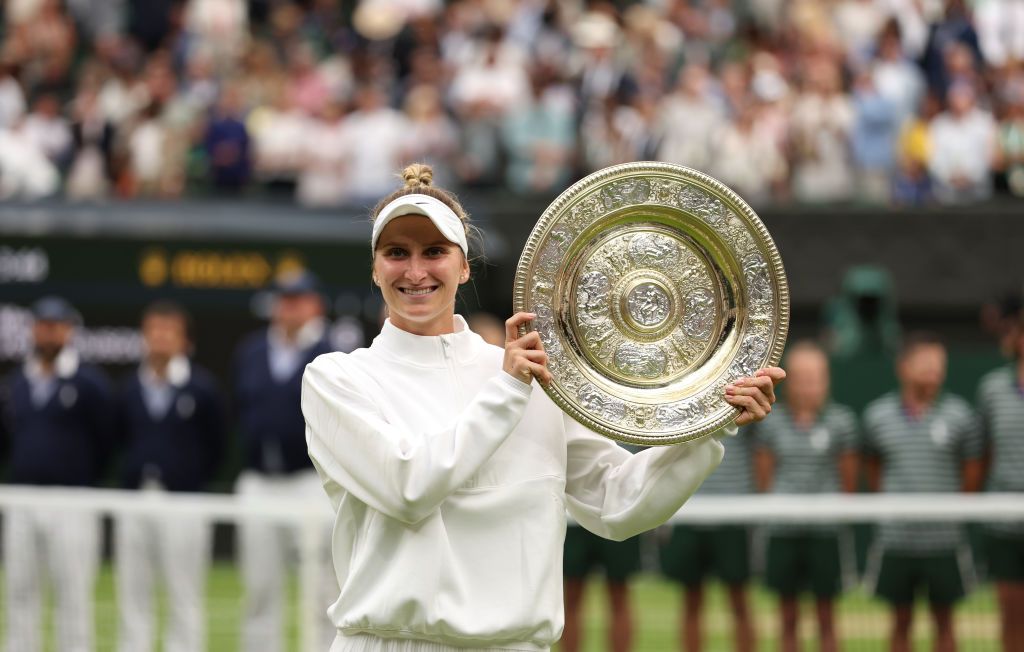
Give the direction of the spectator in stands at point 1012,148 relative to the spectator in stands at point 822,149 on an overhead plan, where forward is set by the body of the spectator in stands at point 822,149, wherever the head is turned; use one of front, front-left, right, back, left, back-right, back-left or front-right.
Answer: left

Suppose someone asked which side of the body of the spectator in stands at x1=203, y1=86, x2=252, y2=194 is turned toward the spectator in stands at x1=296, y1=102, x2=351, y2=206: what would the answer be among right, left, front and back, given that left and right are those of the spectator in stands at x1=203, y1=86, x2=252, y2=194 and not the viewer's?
left

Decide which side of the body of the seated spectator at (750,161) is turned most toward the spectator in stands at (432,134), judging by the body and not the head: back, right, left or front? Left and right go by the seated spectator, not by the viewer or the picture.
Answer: right

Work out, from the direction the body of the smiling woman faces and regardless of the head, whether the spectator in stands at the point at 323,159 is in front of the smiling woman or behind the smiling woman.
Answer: behind
